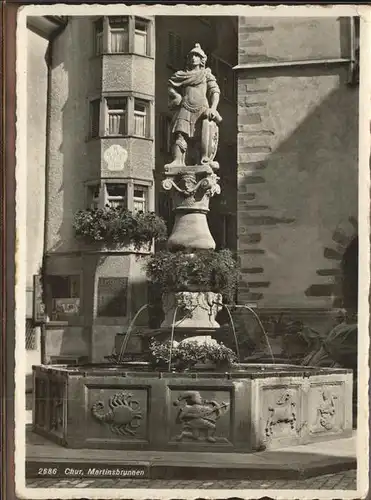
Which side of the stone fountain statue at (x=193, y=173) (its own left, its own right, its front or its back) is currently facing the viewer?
front

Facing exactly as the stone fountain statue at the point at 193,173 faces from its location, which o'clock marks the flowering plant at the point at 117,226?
The flowering plant is roughly at 5 o'clock from the stone fountain statue.
